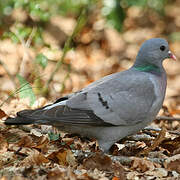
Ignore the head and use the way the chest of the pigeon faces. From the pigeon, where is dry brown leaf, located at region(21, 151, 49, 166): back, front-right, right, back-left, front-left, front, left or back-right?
back-right

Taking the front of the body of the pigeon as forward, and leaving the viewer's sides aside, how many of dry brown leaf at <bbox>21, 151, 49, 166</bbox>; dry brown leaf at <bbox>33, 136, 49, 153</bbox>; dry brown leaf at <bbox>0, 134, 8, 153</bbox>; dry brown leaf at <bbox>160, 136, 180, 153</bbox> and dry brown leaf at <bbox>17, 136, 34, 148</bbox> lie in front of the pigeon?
1

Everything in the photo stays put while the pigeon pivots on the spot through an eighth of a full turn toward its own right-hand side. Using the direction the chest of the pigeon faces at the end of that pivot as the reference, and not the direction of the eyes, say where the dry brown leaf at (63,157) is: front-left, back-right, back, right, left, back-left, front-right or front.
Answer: right

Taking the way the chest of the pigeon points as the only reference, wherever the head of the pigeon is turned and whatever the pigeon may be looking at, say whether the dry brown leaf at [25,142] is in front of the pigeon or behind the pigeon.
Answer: behind

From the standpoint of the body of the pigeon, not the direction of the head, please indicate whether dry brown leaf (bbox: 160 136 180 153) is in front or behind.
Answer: in front

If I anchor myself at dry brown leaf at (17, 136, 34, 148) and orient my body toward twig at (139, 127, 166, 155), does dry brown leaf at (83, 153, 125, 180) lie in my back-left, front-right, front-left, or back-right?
front-right

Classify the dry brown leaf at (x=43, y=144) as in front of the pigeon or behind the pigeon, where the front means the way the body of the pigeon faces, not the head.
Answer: behind

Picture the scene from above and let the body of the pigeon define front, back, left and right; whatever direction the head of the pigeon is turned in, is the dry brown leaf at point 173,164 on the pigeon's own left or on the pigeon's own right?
on the pigeon's own right

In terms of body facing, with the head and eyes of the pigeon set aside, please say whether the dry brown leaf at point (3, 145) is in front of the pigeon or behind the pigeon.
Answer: behind

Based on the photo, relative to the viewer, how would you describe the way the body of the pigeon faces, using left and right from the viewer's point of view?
facing to the right of the viewer

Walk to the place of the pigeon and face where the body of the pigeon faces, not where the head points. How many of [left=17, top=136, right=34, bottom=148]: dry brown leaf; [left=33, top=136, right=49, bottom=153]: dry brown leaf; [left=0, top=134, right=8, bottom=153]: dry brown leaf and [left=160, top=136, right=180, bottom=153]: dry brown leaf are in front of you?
1
